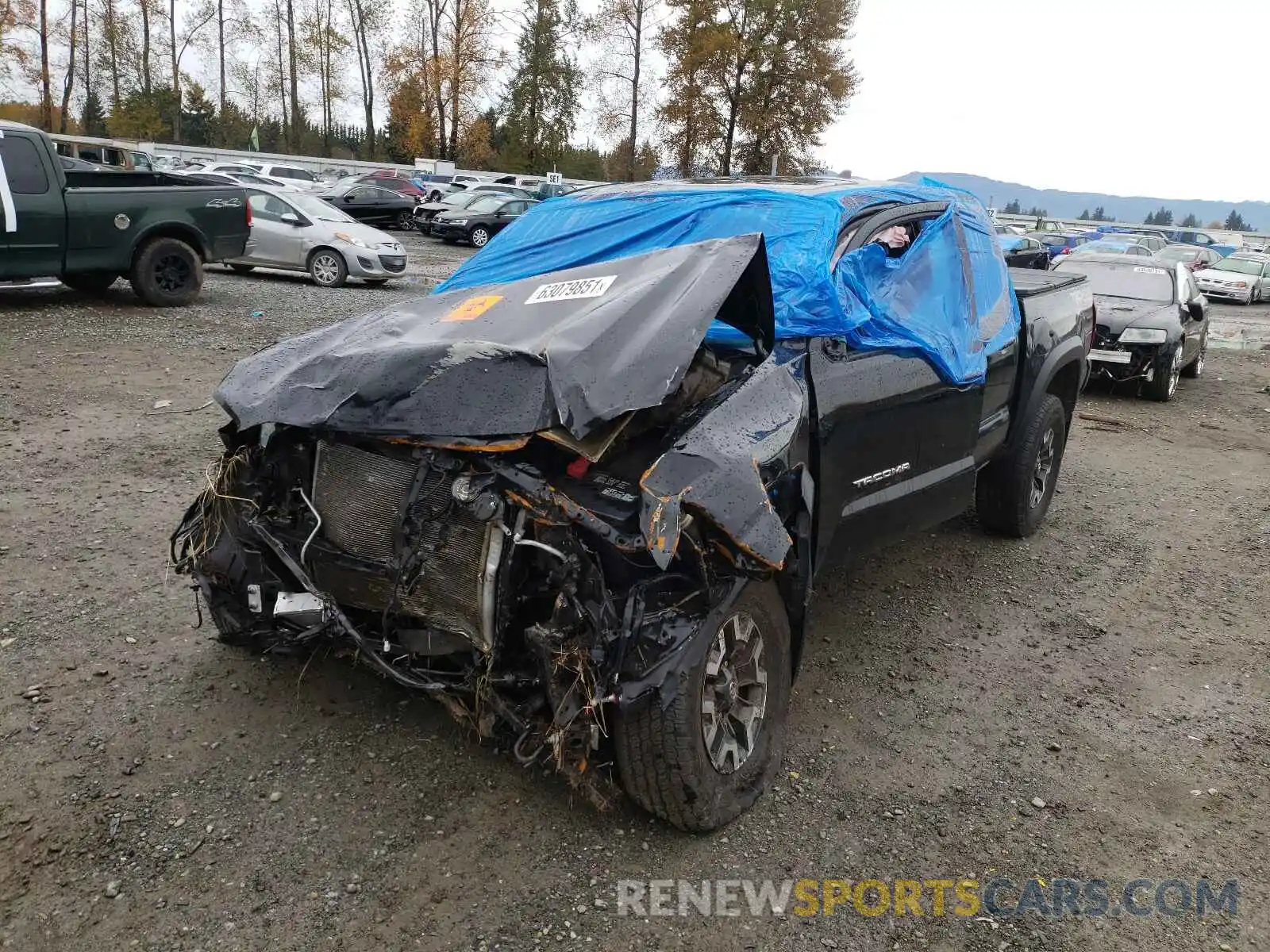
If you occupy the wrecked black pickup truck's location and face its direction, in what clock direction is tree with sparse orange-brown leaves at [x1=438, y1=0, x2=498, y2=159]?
The tree with sparse orange-brown leaves is roughly at 4 o'clock from the wrecked black pickup truck.

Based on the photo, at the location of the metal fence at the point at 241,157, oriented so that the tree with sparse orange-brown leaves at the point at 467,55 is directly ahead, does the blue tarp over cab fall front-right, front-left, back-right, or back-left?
back-right

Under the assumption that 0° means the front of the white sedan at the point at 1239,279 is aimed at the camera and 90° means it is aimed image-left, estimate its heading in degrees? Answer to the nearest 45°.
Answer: approximately 45°

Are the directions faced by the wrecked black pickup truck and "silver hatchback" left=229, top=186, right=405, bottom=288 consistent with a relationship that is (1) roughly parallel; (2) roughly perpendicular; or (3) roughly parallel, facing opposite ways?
roughly perpendicular

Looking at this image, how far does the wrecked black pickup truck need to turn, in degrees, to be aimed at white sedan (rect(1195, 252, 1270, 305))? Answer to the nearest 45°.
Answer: approximately 180°

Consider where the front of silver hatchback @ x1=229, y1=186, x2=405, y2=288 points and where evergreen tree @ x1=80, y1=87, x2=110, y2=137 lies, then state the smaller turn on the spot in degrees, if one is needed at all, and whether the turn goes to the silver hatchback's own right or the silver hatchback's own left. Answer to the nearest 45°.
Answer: approximately 135° to the silver hatchback's own left

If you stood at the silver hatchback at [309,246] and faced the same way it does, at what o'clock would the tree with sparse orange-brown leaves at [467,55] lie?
The tree with sparse orange-brown leaves is roughly at 8 o'clock from the silver hatchback.

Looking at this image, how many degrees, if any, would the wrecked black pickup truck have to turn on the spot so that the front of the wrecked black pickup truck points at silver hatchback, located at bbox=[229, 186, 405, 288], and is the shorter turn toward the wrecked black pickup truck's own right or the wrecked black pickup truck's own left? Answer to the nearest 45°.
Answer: approximately 135° to the wrecked black pickup truck's own right

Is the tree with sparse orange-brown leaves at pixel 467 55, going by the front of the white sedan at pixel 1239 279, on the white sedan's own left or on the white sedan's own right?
on the white sedan's own right

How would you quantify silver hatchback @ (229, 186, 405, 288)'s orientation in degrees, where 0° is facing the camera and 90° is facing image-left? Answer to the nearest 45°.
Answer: approximately 315°

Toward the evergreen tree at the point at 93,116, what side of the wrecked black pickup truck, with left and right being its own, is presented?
right

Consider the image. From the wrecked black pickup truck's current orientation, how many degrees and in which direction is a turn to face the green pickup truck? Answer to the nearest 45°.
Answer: approximately 90° to its right

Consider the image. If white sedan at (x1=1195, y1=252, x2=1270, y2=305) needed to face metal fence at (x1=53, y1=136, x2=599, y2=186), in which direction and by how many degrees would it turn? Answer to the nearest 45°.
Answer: approximately 45° to its right
